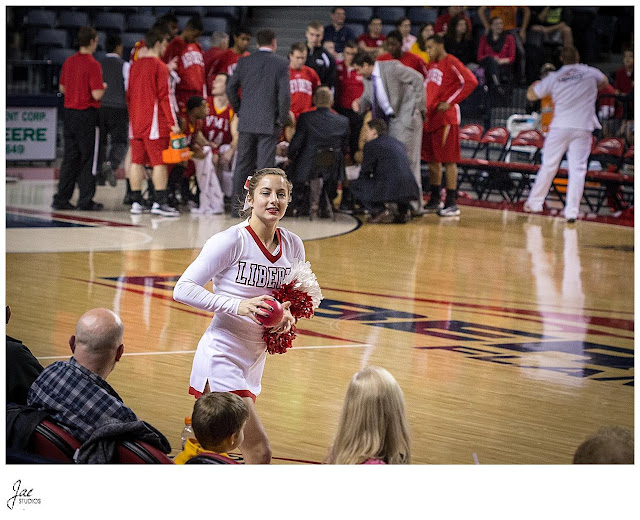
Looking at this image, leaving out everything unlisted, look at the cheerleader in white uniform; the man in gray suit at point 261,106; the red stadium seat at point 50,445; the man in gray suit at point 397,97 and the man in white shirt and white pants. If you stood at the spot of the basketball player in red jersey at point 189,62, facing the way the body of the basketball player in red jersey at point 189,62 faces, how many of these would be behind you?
0

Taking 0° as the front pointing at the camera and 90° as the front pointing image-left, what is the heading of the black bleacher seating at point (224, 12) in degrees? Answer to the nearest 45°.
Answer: approximately 0°

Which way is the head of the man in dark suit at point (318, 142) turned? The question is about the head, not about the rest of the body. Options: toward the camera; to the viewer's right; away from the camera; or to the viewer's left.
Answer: away from the camera

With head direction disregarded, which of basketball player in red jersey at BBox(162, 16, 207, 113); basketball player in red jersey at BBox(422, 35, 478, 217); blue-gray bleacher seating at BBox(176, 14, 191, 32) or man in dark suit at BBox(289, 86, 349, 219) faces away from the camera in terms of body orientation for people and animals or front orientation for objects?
the man in dark suit

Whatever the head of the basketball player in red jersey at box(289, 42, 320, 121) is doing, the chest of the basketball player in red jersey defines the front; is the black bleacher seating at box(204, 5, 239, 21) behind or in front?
behind

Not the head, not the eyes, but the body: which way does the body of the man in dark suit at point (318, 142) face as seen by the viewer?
away from the camera

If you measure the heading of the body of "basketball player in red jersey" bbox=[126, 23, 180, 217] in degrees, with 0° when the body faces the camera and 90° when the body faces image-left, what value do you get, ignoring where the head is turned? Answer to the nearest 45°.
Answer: approximately 225°

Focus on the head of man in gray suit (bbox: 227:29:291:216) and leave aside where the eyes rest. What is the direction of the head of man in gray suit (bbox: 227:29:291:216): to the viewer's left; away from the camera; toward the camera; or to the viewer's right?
away from the camera

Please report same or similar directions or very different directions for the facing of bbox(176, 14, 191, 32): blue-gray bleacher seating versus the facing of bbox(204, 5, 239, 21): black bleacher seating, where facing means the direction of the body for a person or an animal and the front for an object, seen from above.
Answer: same or similar directions

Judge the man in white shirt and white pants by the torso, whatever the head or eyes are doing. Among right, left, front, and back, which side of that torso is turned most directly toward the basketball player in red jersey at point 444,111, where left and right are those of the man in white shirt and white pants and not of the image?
left

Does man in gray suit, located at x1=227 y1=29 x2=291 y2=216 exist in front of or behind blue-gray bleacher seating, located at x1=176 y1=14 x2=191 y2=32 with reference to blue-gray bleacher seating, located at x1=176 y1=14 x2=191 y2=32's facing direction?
in front

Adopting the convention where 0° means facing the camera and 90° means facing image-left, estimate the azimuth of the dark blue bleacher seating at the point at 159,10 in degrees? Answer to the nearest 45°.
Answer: approximately 0°

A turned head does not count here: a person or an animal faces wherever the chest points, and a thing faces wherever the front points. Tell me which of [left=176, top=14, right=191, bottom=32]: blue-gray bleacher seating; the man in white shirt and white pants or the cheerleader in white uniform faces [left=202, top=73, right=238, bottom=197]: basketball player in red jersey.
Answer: the blue-gray bleacher seating

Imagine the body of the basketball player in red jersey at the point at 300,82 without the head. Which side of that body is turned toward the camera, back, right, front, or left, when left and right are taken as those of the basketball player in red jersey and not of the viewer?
front

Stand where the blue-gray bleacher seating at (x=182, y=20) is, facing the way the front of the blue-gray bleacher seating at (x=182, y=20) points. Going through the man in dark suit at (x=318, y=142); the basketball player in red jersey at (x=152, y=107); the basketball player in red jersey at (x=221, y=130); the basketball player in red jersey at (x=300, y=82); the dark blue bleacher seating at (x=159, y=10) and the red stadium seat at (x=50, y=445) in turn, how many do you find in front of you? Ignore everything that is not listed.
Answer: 5

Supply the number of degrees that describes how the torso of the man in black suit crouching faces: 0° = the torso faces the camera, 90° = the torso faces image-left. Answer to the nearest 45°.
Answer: approximately 135°

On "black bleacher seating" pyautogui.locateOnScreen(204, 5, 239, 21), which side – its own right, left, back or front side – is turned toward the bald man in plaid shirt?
front

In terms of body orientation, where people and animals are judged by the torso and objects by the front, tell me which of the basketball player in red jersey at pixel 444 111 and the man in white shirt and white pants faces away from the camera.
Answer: the man in white shirt and white pants

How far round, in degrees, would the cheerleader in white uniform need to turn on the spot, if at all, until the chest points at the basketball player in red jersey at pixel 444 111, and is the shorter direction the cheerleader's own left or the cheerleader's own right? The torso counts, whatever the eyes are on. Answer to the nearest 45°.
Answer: approximately 135° to the cheerleader's own left
